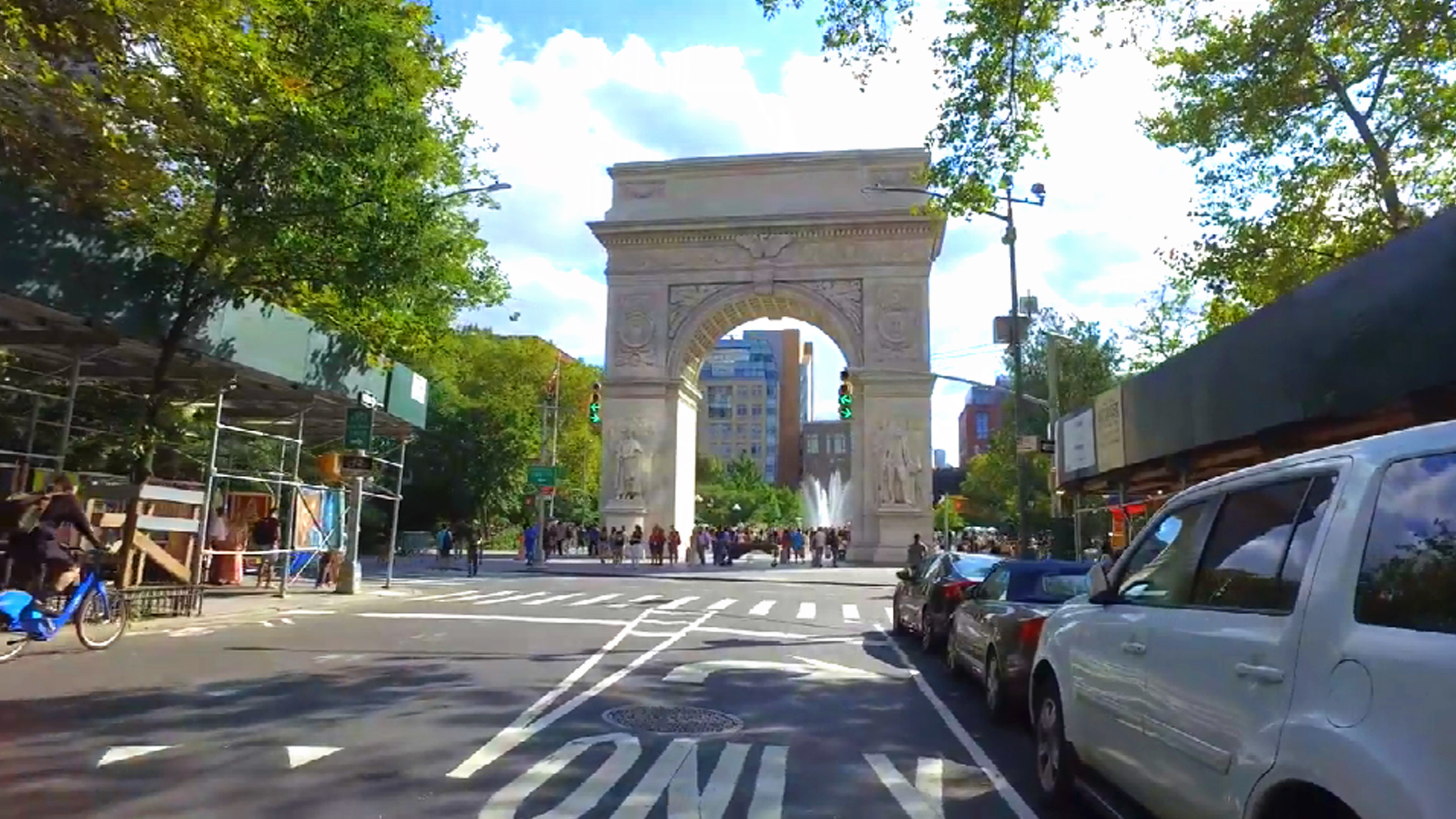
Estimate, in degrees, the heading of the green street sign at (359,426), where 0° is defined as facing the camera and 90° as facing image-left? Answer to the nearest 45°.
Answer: approximately 0°

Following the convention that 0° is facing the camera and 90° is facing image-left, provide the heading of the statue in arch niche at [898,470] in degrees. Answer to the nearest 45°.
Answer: approximately 0°

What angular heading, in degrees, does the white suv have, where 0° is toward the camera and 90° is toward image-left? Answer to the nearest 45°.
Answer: approximately 135°

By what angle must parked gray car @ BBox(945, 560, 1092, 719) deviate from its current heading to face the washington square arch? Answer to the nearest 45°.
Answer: approximately 45° to its right

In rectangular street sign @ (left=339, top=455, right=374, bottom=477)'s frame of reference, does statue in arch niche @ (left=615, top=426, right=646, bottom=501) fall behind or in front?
behind

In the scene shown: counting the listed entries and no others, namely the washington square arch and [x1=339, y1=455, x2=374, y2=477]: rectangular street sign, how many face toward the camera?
2
